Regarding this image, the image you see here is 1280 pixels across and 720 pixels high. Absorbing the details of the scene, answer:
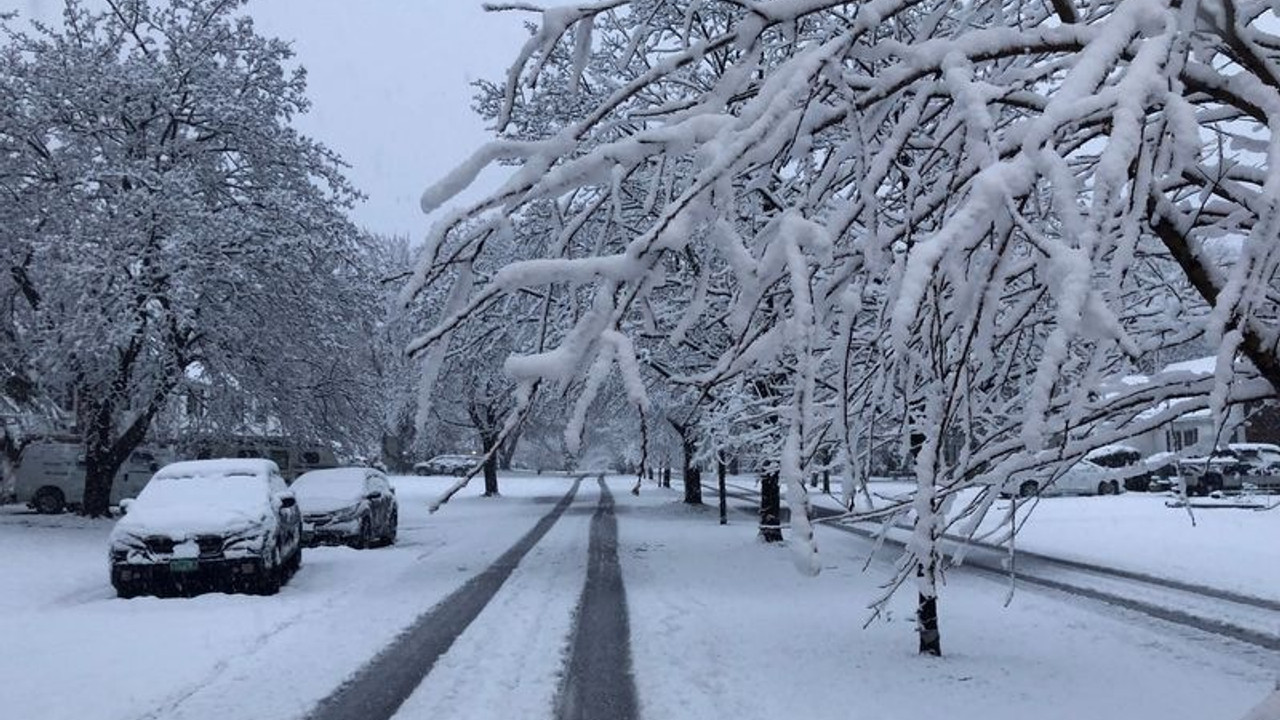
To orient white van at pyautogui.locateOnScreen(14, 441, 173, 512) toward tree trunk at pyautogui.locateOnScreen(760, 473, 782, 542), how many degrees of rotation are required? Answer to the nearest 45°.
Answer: approximately 45° to its right

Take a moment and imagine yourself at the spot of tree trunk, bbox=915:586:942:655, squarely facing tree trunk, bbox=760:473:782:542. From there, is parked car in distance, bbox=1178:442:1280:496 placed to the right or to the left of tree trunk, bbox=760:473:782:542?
right

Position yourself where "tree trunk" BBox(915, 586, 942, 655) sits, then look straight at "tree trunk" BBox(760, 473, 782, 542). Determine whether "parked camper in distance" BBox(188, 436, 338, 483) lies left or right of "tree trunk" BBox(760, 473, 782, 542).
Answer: left

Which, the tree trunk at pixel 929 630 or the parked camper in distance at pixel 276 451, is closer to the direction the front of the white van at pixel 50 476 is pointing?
the parked camper in distance

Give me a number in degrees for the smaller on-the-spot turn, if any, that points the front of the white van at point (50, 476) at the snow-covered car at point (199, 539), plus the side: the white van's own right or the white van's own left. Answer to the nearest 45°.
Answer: approximately 90° to the white van's own right

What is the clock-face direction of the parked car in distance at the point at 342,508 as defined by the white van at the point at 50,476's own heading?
The parked car in distance is roughly at 2 o'clock from the white van.

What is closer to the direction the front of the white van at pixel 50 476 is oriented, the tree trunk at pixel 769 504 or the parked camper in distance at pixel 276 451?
the parked camper in distance

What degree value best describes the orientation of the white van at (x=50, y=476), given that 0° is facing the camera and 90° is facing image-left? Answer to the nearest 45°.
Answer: approximately 270°

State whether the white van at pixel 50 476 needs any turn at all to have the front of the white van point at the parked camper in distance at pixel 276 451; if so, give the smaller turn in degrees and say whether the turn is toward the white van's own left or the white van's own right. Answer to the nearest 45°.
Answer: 0° — it already faces it

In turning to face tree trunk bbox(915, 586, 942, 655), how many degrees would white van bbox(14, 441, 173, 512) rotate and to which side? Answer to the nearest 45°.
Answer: approximately 90° to its right
